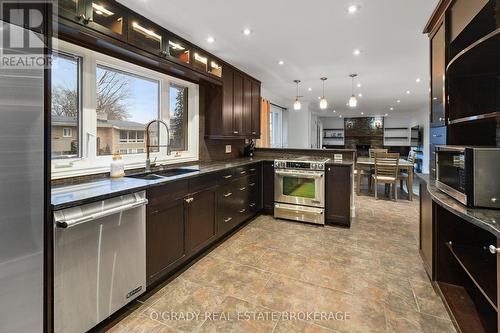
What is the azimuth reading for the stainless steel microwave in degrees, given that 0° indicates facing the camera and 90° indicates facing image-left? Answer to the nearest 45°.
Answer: approximately 45°

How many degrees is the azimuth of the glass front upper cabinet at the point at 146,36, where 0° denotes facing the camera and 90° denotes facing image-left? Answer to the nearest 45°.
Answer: approximately 315°

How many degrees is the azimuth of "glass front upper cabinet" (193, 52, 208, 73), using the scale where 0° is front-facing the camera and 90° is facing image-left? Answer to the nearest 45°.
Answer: approximately 315°

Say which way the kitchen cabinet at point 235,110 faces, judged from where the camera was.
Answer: facing the viewer and to the right of the viewer

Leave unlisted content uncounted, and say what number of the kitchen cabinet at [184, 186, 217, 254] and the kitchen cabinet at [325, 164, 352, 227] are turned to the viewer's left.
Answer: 0

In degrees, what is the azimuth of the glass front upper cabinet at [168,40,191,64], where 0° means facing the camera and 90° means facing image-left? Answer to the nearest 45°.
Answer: approximately 315°

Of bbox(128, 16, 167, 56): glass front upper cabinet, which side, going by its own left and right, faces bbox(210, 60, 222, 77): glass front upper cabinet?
left

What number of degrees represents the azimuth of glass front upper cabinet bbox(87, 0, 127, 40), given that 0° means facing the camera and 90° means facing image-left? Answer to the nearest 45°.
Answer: approximately 315°

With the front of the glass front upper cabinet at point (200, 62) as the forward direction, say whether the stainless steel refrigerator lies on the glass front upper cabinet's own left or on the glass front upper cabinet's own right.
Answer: on the glass front upper cabinet's own right

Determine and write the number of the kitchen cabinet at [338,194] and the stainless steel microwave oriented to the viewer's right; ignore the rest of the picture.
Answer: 0

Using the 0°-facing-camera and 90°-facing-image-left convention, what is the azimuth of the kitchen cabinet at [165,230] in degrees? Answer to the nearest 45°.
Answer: approximately 315°
